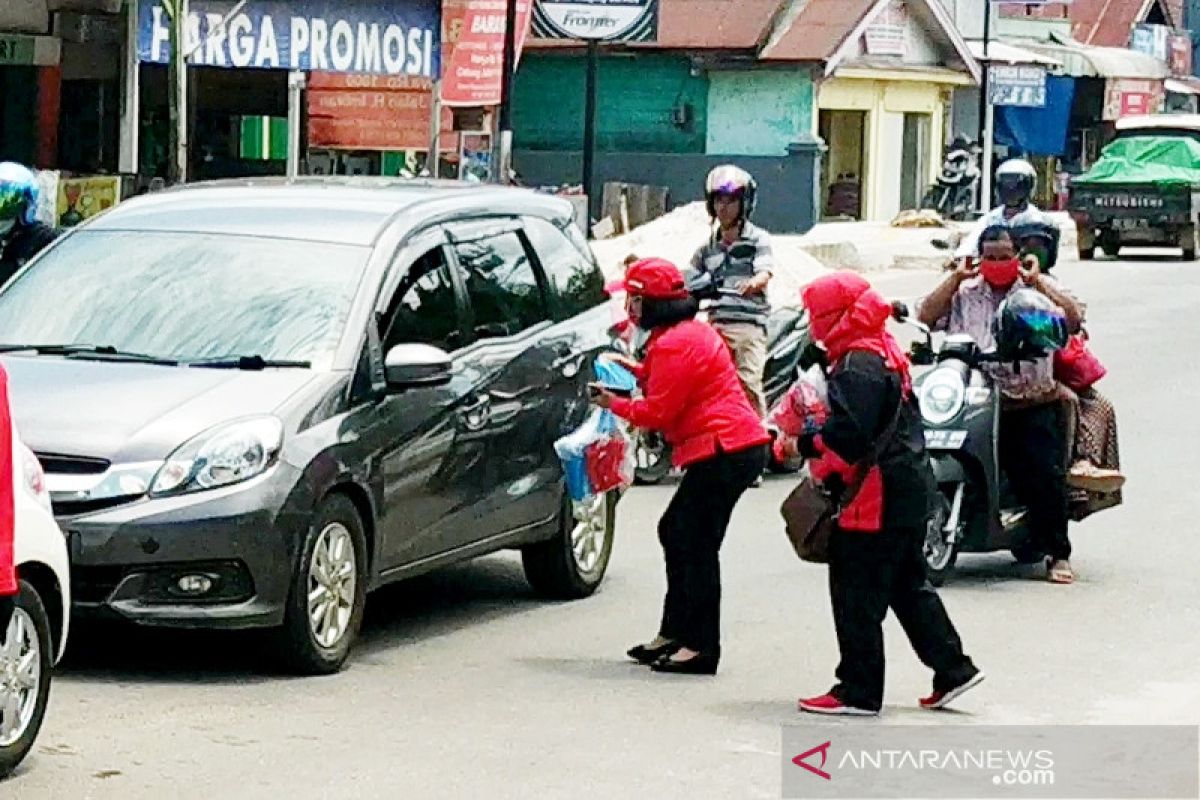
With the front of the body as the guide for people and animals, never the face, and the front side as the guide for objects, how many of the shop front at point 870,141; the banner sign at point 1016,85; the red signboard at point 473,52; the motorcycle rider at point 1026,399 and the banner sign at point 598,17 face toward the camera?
5

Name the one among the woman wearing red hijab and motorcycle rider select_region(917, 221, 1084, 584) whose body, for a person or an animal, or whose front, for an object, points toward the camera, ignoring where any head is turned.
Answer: the motorcycle rider

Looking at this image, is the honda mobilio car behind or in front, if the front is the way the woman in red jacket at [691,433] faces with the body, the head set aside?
in front

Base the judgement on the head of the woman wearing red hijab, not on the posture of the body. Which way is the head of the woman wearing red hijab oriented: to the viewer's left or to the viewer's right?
to the viewer's left

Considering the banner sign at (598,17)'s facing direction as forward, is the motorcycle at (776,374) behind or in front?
in front

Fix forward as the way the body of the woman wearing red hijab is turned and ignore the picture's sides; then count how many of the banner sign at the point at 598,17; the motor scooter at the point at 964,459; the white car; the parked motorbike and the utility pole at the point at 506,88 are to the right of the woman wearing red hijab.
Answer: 4

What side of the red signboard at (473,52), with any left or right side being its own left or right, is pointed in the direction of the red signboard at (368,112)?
right

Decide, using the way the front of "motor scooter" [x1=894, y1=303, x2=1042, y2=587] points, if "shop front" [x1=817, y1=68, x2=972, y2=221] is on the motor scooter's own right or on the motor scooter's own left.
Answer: on the motor scooter's own right

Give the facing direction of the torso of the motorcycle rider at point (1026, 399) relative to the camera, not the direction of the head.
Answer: toward the camera

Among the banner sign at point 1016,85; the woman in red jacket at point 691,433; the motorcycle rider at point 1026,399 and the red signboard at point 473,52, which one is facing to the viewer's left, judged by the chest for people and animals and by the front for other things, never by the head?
the woman in red jacket

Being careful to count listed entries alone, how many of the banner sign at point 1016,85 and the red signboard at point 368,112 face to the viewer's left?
0

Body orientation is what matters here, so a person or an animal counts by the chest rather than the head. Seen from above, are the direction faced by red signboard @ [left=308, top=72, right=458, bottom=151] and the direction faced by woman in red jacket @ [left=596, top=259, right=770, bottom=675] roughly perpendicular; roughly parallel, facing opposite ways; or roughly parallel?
roughly perpendicular

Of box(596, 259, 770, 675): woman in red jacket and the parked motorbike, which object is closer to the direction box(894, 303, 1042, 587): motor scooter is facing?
the woman in red jacket

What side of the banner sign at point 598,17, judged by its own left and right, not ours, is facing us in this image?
front

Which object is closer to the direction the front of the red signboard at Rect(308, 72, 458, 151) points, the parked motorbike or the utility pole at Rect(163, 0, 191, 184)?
the utility pole

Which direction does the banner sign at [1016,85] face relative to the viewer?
toward the camera

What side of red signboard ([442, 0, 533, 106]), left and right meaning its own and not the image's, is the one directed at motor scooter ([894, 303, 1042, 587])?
front
